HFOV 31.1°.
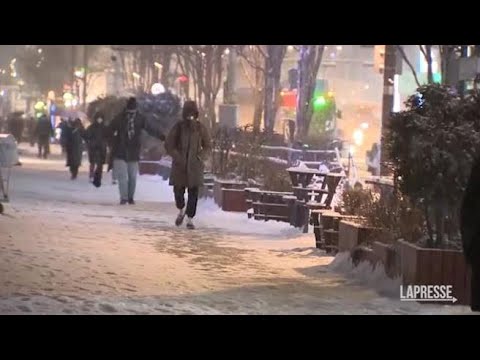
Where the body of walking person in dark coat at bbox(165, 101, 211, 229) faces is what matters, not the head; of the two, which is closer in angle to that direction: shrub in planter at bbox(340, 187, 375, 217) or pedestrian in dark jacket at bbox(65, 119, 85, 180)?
the shrub in planter

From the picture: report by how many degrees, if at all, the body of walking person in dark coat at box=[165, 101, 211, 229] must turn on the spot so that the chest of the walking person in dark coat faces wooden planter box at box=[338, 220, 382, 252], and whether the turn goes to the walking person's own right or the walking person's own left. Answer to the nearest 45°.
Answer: approximately 45° to the walking person's own left

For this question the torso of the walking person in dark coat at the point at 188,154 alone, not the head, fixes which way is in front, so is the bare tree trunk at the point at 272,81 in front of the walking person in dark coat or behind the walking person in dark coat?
behind
